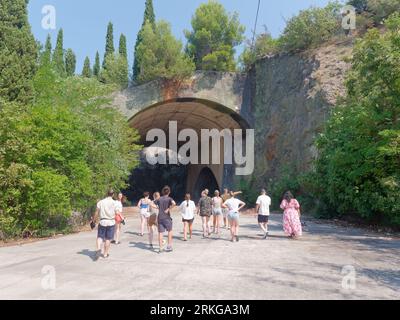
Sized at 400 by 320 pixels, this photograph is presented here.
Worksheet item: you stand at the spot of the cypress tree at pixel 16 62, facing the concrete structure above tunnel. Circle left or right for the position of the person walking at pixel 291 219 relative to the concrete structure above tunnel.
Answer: right

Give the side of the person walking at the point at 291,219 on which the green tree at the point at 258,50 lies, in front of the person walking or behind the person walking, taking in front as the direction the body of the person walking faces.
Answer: in front

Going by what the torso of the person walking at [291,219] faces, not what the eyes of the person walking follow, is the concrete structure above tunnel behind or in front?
in front

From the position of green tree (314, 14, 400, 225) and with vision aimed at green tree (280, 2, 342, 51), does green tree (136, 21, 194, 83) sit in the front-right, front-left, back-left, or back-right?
front-left

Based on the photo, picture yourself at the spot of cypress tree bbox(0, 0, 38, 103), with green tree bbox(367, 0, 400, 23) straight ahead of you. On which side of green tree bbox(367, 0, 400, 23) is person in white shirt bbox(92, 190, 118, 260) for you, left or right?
right

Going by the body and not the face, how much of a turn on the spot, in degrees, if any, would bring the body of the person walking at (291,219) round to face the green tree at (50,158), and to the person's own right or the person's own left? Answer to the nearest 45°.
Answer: approximately 90° to the person's own left

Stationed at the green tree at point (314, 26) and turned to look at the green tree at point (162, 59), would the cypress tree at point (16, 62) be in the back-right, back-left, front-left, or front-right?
front-left

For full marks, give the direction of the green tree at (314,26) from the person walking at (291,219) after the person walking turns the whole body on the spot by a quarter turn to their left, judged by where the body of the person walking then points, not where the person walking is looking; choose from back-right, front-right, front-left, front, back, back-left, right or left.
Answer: right

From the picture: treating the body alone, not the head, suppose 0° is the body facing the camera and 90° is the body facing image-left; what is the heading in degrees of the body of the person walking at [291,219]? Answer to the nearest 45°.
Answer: approximately 180°

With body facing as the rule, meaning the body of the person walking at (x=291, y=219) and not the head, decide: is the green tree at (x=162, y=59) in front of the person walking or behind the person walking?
in front

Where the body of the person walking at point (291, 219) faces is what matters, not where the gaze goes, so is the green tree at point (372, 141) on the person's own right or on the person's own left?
on the person's own right

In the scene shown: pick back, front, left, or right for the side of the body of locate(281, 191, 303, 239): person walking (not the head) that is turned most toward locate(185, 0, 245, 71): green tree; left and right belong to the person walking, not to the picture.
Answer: front

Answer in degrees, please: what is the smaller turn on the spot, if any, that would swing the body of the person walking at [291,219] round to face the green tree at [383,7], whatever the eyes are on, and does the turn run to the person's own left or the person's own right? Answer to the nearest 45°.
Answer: approximately 45° to the person's own right

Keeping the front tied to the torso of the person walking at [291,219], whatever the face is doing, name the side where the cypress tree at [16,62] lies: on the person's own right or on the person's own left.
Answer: on the person's own left

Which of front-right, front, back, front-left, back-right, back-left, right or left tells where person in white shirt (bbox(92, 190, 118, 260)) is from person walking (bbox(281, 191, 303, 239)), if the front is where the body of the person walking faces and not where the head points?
back-left
